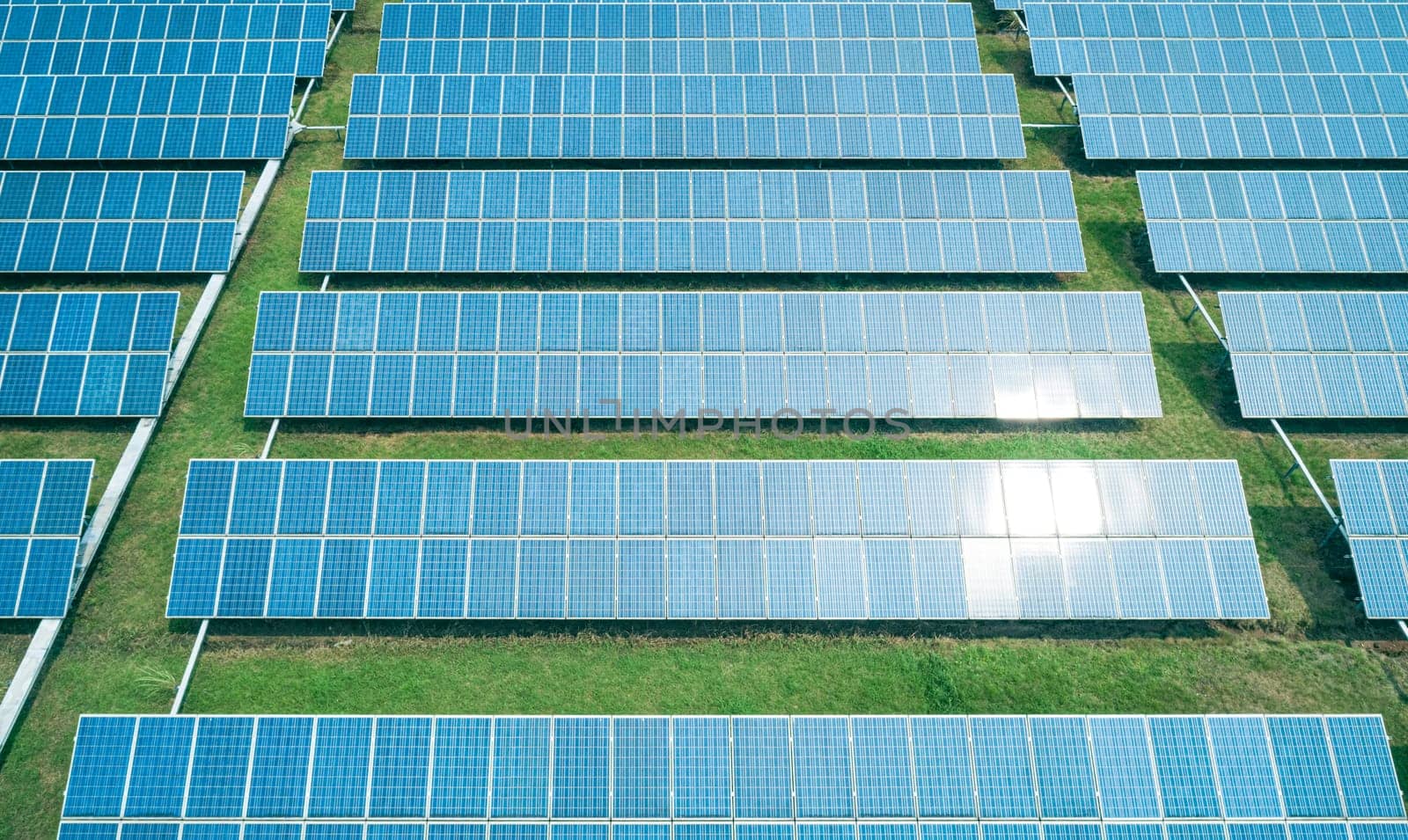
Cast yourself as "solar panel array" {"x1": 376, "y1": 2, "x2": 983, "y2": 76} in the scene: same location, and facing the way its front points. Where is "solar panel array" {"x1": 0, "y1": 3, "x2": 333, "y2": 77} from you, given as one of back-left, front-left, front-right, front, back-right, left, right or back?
right

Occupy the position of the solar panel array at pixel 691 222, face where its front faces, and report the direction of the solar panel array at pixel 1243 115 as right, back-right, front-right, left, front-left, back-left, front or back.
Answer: left

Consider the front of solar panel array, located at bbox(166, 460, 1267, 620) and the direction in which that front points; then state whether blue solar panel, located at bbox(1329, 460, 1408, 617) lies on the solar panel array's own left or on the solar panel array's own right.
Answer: on the solar panel array's own left

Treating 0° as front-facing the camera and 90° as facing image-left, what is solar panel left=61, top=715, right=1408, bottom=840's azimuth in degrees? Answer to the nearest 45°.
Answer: approximately 0°

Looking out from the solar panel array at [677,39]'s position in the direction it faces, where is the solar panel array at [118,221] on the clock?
the solar panel array at [118,221] is roughly at 3 o'clock from the solar panel array at [677,39].

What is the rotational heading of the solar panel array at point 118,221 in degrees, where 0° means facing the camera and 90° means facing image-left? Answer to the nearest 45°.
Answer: approximately 0°

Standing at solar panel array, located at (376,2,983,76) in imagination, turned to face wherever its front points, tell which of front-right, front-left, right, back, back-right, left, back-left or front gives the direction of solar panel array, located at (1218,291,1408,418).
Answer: left
